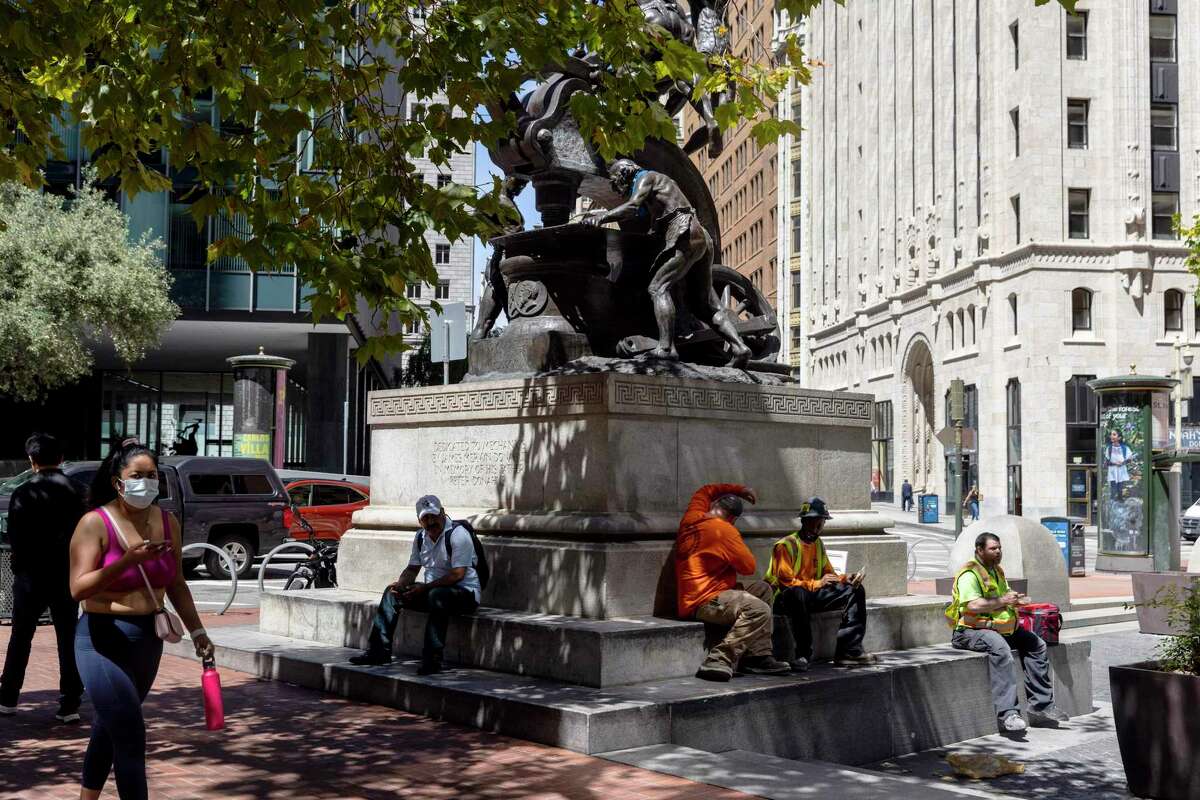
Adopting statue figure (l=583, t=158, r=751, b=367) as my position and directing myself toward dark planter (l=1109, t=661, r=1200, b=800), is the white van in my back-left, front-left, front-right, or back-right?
back-left

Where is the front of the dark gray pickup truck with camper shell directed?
to the viewer's left

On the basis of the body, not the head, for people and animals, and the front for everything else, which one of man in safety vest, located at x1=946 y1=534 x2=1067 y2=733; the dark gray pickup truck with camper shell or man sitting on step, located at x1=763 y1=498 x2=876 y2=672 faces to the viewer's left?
the dark gray pickup truck with camper shell

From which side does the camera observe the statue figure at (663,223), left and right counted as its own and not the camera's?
left

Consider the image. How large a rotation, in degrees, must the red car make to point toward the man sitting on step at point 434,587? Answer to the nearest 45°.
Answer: approximately 90° to its left

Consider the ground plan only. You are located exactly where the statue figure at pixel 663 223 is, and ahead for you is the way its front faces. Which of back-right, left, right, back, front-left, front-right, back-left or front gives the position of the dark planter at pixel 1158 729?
back-left

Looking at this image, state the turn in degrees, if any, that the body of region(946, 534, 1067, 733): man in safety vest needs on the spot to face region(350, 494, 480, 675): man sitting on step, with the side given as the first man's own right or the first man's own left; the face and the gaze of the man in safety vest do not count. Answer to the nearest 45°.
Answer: approximately 90° to the first man's own right

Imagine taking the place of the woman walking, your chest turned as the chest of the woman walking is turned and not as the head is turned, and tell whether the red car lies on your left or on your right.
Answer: on your left

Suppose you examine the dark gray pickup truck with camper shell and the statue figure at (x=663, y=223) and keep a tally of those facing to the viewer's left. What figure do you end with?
2
